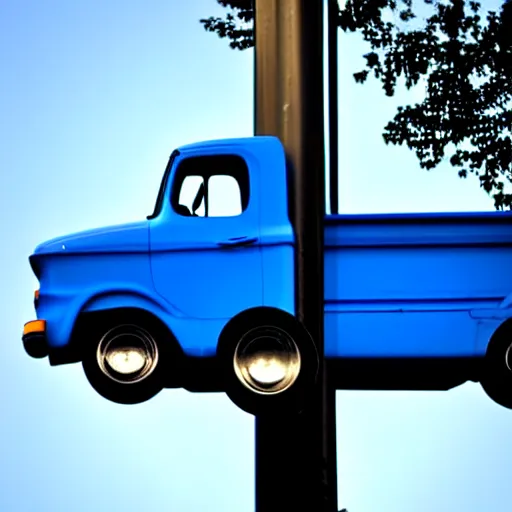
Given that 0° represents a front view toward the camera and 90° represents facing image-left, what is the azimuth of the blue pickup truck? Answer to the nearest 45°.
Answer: approximately 90°
